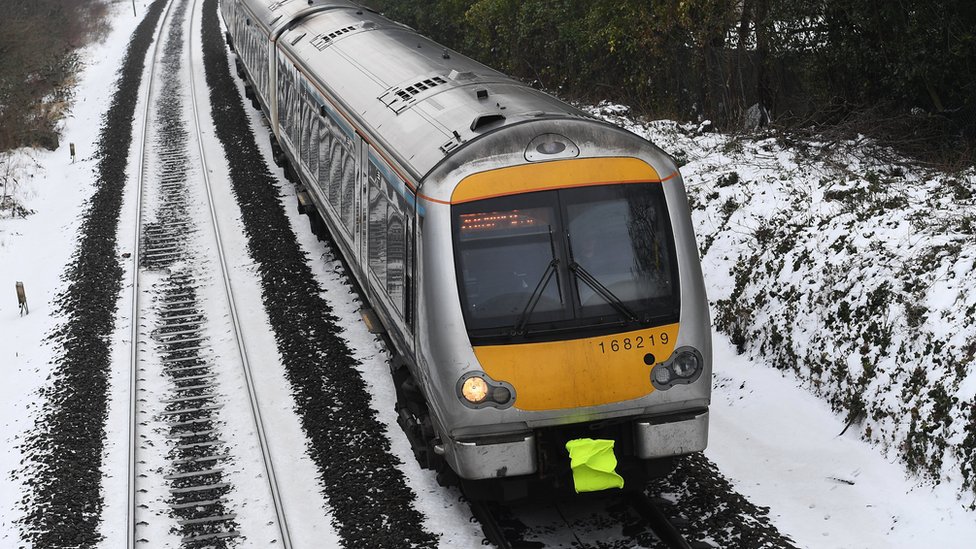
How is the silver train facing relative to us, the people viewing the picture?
facing the viewer and to the right of the viewer
